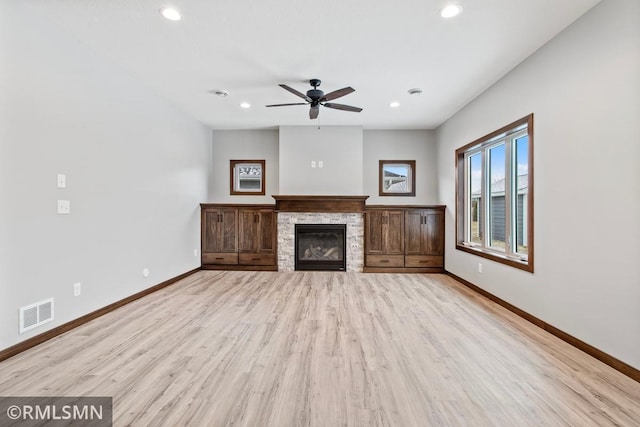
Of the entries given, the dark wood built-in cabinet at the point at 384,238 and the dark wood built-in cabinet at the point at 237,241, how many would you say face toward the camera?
2

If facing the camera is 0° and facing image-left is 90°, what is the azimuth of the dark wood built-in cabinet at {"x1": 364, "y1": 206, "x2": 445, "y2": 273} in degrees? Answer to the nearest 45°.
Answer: approximately 0°

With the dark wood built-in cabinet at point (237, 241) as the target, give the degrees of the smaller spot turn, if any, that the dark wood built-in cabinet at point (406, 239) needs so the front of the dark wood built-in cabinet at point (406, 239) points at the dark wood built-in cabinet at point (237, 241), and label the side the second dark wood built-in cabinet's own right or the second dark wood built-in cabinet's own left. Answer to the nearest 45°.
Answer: approximately 90° to the second dark wood built-in cabinet's own right

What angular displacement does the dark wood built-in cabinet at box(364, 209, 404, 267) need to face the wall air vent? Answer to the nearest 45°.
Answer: approximately 45° to its right

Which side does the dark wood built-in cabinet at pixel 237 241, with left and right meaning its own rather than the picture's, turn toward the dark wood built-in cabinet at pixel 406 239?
left

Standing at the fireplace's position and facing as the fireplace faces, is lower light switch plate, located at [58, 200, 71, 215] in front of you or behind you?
in front

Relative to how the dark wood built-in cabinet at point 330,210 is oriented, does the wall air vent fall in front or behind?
in front
